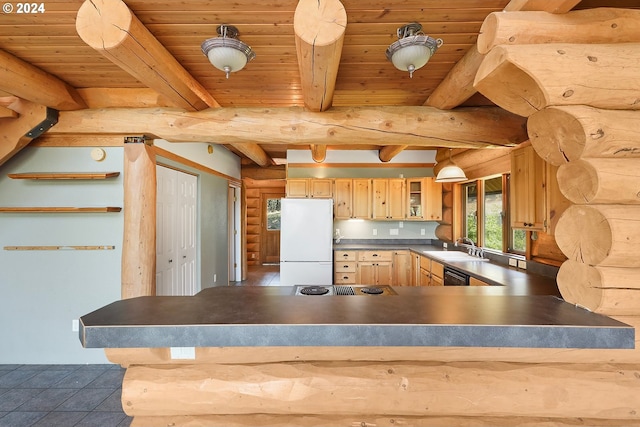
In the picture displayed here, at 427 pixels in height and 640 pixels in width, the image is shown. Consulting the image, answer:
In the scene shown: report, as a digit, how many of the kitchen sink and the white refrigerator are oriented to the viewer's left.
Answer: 1

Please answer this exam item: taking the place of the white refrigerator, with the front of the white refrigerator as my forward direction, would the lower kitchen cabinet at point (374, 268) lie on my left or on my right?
on my left

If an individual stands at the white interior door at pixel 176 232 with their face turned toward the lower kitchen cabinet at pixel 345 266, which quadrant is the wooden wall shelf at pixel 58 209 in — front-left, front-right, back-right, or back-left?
back-right

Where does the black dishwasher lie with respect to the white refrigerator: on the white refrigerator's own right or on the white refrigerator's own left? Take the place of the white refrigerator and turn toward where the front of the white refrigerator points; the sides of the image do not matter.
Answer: on the white refrigerator's own left

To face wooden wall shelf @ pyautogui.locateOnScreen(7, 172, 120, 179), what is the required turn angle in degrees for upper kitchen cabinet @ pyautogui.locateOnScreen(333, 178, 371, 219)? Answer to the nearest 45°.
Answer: approximately 45° to its right

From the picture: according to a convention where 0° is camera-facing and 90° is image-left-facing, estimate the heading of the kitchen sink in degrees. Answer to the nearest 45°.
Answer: approximately 90°

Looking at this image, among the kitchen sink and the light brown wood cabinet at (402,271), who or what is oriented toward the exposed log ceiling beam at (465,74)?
the light brown wood cabinet
